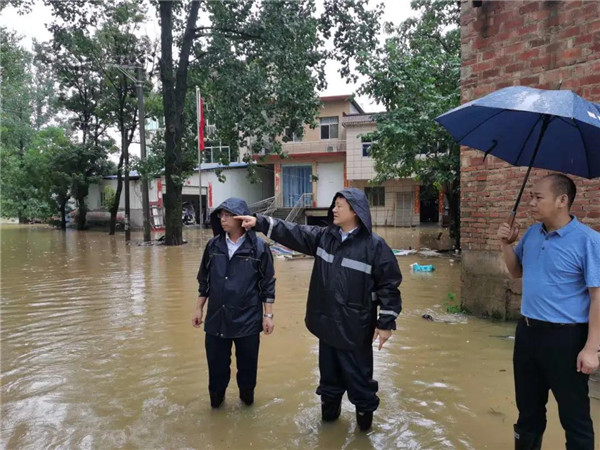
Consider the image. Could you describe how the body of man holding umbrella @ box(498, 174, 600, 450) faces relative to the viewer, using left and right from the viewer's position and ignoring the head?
facing the viewer and to the left of the viewer

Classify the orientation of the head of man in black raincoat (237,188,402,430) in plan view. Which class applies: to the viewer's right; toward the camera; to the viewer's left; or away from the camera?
to the viewer's left

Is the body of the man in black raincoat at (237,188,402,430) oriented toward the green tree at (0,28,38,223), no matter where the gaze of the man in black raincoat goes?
no

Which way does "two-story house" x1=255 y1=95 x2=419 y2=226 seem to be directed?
toward the camera

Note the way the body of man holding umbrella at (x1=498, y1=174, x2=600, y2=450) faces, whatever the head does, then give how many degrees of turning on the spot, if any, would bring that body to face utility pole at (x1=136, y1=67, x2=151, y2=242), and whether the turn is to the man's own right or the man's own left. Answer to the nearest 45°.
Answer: approximately 90° to the man's own right

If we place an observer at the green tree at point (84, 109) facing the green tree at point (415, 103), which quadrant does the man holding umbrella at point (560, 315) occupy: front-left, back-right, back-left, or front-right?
front-right

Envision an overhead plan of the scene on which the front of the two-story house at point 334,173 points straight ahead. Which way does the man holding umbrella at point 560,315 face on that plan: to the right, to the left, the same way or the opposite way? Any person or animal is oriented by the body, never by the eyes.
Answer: to the right

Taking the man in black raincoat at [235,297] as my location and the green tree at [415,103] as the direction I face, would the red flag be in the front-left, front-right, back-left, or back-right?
front-left

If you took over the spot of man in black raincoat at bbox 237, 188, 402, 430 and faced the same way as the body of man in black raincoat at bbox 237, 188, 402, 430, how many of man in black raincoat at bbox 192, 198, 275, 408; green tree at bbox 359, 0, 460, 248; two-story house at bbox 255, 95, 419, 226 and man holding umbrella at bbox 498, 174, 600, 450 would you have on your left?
1

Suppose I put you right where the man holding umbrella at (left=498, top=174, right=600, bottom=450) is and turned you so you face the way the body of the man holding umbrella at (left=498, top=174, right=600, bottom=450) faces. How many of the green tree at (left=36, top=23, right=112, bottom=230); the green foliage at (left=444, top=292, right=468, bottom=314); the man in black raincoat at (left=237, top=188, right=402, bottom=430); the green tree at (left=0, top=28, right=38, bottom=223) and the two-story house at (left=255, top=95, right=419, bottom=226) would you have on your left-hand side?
0

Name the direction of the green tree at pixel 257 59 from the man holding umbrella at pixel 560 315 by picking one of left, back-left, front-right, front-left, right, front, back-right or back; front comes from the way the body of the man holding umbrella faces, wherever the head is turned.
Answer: right

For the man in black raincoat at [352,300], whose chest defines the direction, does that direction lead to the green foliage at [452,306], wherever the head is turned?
no
